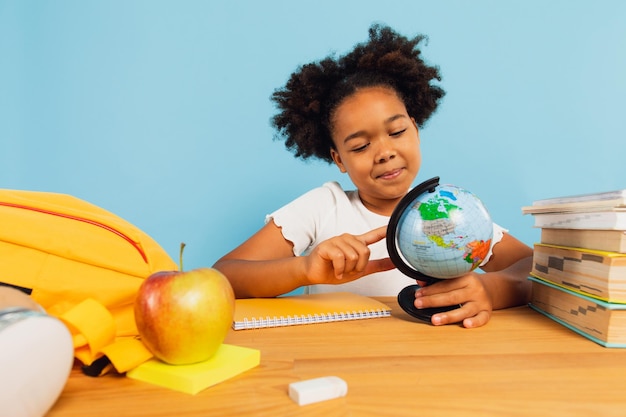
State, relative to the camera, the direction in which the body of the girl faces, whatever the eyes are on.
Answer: toward the camera

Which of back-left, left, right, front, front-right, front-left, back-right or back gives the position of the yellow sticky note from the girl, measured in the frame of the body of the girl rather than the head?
front

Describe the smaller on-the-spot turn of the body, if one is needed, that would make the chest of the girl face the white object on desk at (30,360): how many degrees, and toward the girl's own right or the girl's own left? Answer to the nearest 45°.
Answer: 0° — they already face it

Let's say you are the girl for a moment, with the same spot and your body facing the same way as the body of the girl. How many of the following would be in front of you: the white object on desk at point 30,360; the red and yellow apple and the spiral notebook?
3

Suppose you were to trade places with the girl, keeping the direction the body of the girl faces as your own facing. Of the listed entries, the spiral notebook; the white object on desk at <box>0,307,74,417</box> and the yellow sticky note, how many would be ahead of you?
3

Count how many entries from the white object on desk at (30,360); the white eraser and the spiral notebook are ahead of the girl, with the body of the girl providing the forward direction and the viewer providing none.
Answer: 3

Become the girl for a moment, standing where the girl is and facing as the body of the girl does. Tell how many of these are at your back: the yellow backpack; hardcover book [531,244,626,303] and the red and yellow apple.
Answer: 0

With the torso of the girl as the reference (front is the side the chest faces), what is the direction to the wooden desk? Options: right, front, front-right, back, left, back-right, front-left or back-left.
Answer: front

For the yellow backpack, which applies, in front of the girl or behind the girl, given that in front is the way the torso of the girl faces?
in front

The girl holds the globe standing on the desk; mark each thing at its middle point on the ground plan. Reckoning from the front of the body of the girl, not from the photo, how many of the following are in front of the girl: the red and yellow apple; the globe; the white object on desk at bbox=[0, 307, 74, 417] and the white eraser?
4

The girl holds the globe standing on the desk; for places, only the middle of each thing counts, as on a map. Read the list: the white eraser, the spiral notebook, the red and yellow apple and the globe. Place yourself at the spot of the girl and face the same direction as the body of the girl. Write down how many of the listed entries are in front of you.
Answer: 4

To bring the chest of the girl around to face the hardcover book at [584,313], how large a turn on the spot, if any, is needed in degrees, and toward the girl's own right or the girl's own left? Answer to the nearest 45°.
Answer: approximately 45° to the girl's own left

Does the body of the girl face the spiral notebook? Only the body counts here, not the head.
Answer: yes

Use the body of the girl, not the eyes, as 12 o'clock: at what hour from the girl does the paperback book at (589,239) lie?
The paperback book is roughly at 11 o'clock from the girl.

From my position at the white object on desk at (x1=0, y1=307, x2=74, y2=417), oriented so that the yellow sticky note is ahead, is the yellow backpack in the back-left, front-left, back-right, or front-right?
front-left

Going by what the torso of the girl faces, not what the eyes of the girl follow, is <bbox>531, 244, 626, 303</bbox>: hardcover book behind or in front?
in front
